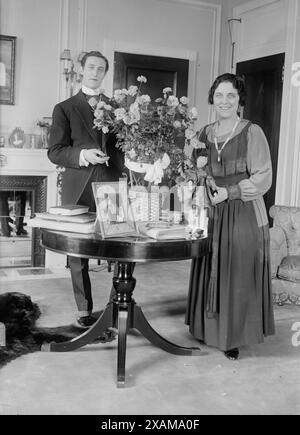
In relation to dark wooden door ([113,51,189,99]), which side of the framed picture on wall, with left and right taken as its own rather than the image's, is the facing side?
left

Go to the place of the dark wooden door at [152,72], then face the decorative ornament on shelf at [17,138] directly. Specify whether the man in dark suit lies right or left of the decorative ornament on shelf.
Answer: left

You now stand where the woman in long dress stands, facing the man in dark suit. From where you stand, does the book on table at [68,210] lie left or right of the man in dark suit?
left

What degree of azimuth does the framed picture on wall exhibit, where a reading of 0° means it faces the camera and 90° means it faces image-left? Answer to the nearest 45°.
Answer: approximately 0°
